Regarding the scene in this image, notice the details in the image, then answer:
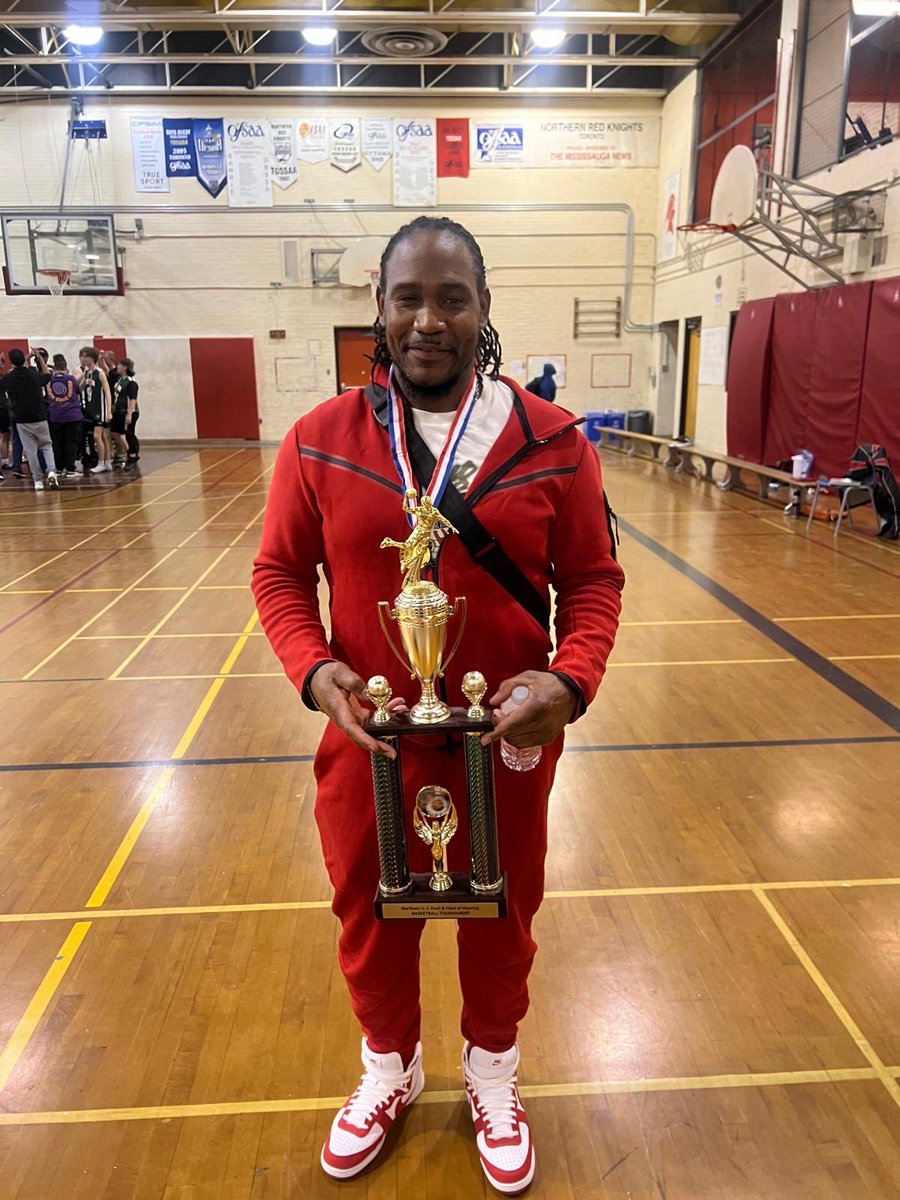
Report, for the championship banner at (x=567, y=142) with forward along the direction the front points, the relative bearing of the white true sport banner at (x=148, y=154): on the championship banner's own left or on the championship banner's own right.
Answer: on the championship banner's own right

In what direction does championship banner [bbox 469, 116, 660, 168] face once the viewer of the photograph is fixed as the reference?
facing the viewer

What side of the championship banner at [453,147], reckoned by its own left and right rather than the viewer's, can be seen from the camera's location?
front

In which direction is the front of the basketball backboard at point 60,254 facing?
toward the camera

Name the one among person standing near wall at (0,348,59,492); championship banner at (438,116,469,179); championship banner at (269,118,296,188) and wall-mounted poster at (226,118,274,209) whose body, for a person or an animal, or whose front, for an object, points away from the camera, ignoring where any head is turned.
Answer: the person standing near wall

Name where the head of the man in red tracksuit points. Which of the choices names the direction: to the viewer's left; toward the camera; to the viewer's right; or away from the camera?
toward the camera

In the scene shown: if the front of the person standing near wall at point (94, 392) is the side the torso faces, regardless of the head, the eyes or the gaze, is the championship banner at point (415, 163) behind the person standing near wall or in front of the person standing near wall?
behind

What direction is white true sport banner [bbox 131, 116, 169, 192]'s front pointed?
toward the camera

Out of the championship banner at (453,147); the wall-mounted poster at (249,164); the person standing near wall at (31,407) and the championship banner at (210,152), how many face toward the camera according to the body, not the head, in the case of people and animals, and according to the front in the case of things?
3

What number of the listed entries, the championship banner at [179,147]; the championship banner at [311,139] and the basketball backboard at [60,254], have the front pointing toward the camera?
3

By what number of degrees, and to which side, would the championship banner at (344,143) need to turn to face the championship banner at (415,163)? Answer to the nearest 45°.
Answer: approximately 90° to its left

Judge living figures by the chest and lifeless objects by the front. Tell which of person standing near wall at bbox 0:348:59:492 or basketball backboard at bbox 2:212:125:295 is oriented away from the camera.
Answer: the person standing near wall

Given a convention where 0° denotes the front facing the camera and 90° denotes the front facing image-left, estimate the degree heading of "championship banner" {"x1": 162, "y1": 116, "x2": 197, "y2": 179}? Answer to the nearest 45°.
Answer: approximately 0°
